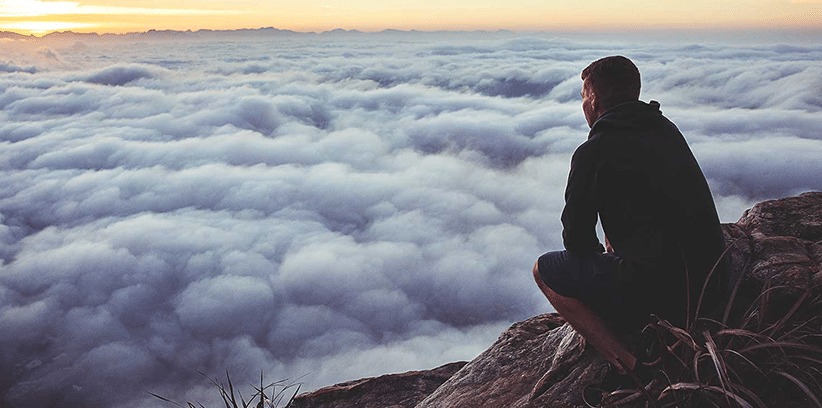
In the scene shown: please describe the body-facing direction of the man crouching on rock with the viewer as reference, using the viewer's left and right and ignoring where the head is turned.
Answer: facing away from the viewer and to the left of the viewer

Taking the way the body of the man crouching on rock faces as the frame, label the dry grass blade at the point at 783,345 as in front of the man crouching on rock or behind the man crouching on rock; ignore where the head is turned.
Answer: behind

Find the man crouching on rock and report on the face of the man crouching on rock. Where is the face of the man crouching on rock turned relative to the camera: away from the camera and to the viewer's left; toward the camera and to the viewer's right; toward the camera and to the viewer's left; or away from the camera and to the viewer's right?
away from the camera and to the viewer's left
